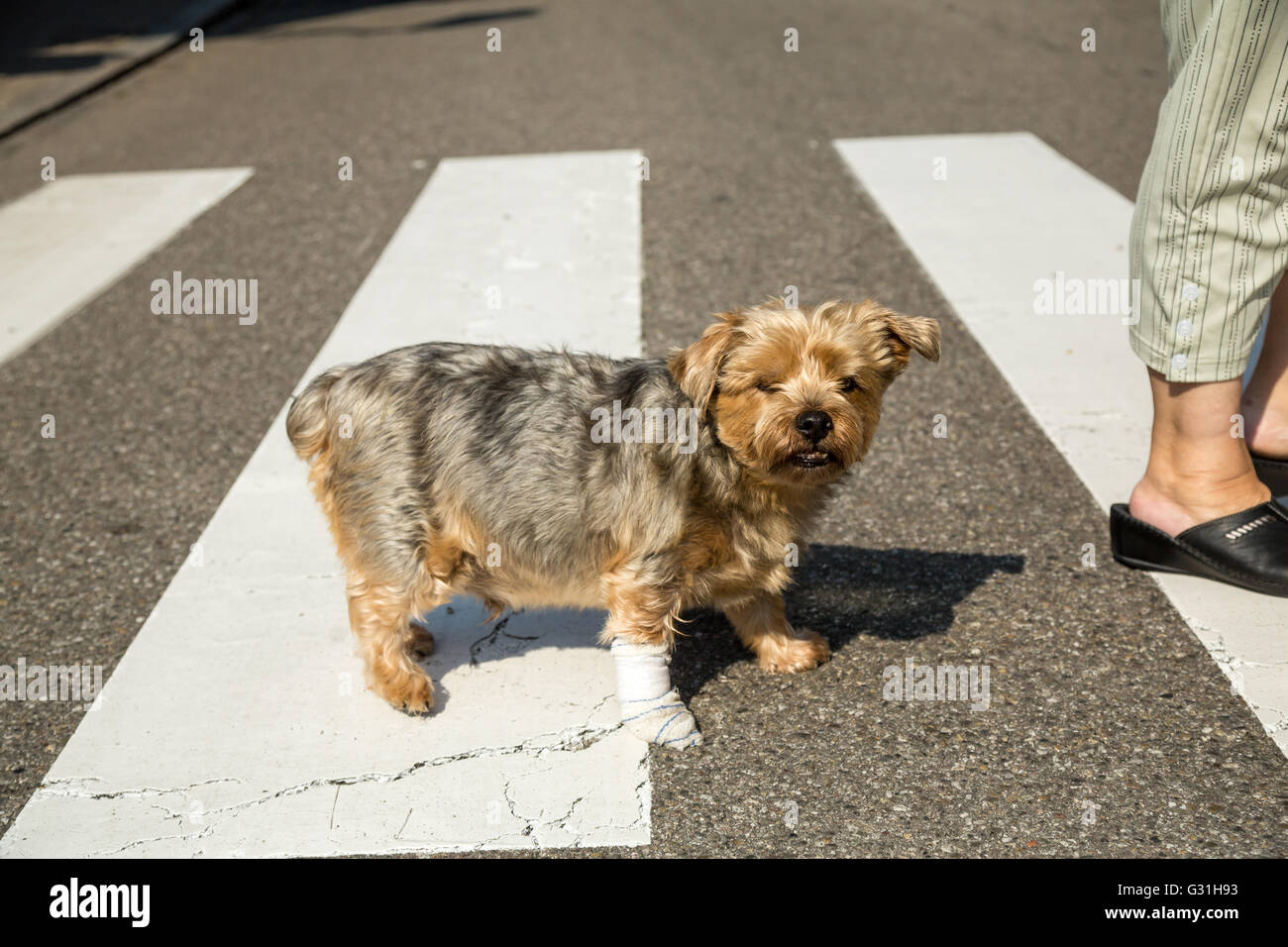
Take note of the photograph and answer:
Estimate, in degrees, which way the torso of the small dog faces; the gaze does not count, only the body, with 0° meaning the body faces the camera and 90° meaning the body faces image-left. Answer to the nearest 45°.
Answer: approximately 270°
